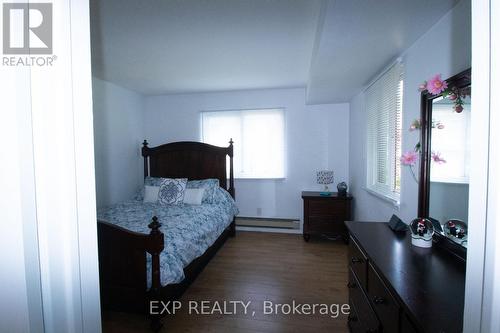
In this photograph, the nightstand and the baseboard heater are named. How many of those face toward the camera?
2

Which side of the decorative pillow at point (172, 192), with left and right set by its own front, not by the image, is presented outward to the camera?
front

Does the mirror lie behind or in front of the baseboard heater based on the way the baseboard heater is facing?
in front

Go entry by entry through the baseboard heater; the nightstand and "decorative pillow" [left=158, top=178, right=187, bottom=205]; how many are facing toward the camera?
3

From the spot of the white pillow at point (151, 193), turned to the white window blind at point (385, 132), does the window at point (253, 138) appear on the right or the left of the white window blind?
left

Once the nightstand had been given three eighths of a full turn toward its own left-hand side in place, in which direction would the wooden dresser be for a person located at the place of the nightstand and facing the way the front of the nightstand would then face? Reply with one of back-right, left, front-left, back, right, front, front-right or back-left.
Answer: back-right

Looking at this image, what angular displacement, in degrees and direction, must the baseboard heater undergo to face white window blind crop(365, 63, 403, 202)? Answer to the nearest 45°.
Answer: approximately 45° to its left

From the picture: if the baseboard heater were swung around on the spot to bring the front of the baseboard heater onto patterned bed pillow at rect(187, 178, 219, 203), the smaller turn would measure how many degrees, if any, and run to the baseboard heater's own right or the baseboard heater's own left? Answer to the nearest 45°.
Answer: approximately 45° to the baseboard heater's own right

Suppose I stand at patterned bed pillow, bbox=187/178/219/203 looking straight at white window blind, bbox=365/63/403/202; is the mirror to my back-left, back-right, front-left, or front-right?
front-right

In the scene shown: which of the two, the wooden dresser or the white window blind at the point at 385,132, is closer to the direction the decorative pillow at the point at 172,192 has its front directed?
the wooden dresser

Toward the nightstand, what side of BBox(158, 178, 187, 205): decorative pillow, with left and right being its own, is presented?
left

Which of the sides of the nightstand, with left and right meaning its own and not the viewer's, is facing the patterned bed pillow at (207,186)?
right

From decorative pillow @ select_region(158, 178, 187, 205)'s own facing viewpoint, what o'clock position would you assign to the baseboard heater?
The baseboard heater is roughly at 9 o'clock from the decorative pillow.

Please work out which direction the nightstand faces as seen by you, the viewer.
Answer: facing the viewer
